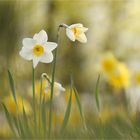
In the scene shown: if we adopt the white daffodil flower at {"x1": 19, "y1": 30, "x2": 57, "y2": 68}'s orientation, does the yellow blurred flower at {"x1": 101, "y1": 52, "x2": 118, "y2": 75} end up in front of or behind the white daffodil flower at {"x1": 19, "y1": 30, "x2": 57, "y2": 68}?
behind

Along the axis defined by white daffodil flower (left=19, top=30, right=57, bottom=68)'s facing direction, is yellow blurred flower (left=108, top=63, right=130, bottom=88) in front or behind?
behind

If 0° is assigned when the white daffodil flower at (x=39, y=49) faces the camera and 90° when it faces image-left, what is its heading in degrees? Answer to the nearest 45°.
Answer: approximately 0°

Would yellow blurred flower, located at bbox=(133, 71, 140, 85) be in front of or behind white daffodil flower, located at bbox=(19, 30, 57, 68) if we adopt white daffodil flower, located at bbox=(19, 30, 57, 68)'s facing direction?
behind
